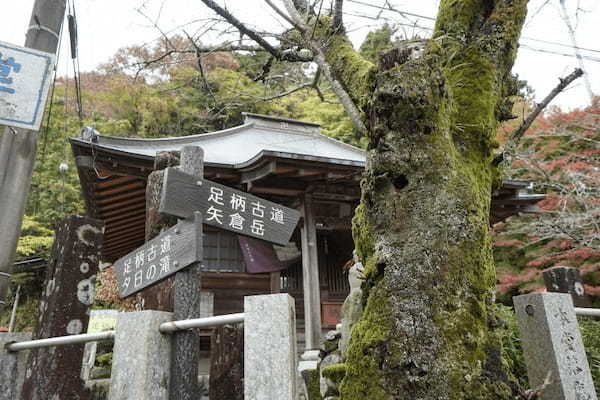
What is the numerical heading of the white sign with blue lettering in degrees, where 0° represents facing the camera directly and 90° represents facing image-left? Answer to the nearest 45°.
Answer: approximately 0°

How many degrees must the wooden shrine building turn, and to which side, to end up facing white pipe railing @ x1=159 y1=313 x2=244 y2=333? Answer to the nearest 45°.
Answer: approximately 45° to its right

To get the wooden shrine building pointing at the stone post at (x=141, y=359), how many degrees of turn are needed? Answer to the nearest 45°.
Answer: approximately 45° to its right

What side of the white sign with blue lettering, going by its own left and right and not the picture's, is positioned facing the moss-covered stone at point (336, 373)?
left

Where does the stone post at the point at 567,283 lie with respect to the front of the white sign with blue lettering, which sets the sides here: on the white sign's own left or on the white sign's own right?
on the white sign's own left

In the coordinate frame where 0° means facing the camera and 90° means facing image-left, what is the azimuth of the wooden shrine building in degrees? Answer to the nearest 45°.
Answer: approximately 315°

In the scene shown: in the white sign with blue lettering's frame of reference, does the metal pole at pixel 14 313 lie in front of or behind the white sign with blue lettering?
behind

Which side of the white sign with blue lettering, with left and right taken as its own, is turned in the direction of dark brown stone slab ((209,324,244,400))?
left
